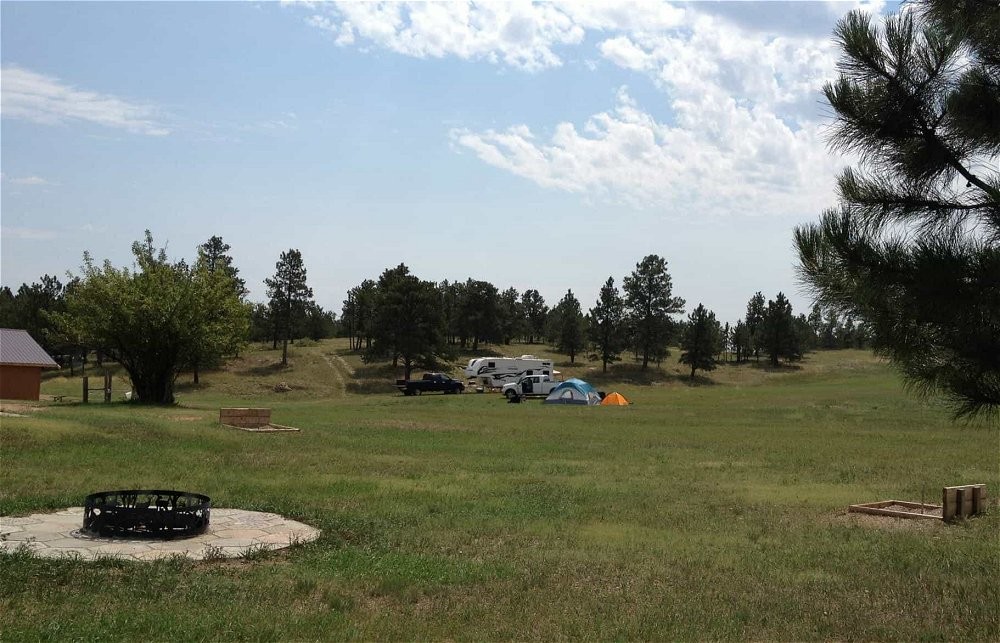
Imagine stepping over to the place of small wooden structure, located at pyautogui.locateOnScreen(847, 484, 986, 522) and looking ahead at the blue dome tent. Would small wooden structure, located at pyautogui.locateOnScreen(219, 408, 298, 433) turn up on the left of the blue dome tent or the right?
left

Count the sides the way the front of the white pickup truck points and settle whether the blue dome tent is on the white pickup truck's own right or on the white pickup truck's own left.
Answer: on the white pickup truck's own left

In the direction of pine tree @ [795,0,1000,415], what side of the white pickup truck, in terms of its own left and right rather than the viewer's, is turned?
left

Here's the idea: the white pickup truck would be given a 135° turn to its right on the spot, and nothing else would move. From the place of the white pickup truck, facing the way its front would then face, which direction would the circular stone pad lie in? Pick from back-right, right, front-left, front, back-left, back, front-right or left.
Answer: back-right

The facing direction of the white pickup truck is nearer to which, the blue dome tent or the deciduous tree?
the deciduous tree

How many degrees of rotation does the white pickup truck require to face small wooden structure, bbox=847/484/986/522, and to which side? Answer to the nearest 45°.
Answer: approximately 90° to its left

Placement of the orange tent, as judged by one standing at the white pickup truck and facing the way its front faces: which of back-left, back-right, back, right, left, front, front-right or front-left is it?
back-left

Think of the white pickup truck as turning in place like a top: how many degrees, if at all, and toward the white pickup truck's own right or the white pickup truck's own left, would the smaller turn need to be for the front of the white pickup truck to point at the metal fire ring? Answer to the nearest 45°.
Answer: approximately 90° to the white pickup truck's own left

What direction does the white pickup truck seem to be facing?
to the viewer's left
